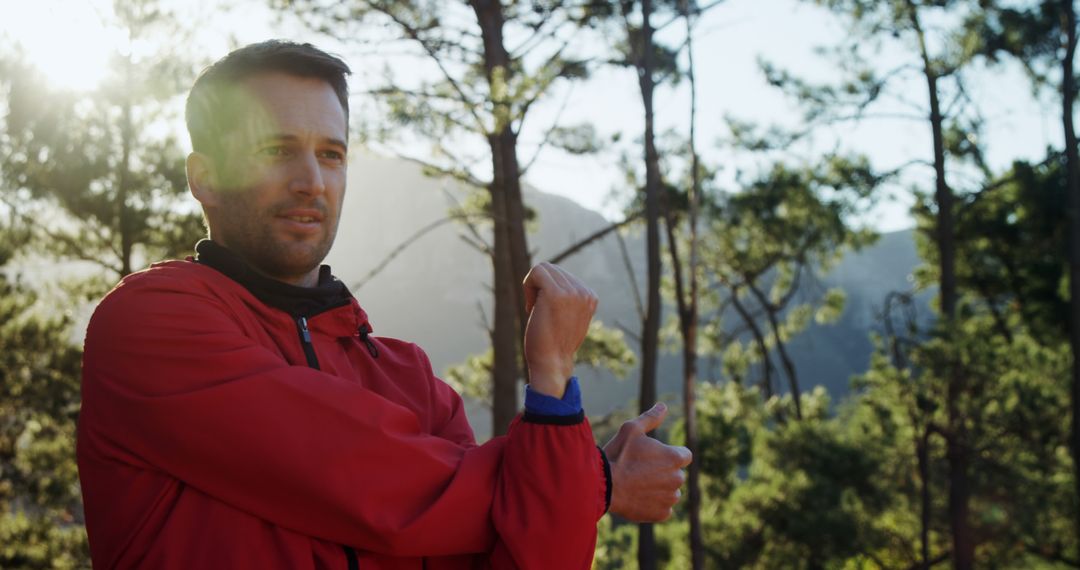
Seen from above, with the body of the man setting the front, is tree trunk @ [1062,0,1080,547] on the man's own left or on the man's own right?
on the man's own left

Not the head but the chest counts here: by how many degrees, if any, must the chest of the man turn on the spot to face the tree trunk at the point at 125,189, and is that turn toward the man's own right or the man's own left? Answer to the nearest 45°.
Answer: approximately 135° to the man's own left

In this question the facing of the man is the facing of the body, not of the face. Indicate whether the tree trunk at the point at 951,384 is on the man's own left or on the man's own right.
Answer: on the man's own left

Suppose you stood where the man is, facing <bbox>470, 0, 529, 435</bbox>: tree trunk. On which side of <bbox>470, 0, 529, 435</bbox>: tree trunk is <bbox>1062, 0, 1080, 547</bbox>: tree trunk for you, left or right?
right

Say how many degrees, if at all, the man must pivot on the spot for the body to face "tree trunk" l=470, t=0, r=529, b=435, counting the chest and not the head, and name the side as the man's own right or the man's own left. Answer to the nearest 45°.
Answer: approximately 135° to the man's own left

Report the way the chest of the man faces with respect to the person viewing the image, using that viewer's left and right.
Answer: facing the viewer and to the right of the viewer

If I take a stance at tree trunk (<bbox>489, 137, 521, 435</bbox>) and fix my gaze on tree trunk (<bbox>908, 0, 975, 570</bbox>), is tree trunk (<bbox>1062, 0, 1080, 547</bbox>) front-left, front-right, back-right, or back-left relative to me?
front-right

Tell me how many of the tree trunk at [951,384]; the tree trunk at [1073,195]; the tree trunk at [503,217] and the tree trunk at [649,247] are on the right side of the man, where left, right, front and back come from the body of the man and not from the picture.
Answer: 0

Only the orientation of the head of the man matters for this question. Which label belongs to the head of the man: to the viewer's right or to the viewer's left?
to the viewer's right
